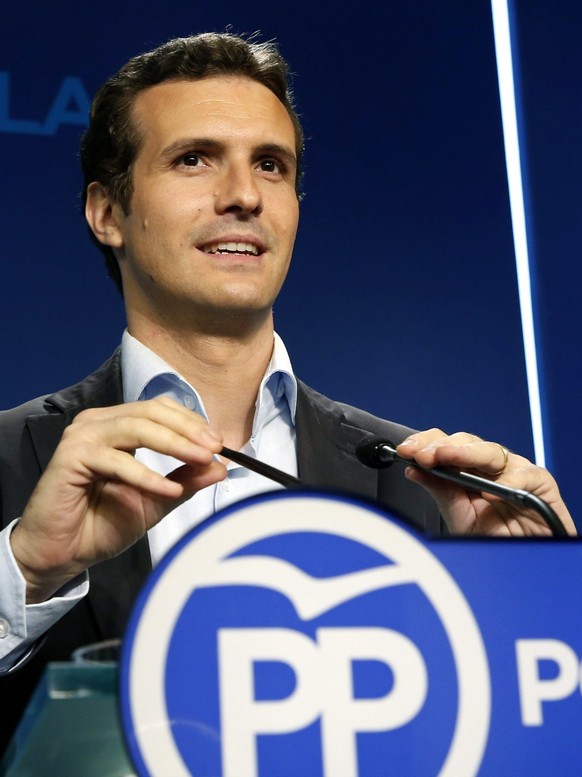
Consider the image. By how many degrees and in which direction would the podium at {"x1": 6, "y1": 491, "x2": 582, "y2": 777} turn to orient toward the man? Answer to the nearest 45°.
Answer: approximately 180°

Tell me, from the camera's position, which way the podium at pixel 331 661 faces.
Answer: facing the viewer

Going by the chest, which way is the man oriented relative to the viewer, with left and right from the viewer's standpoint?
facing the viewer and to the right of the viewer

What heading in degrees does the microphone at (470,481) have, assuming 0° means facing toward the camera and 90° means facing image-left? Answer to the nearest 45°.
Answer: approximately 90°

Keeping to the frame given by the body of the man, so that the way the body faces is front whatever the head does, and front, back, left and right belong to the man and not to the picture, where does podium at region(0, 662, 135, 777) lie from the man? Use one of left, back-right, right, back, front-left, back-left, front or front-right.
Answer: front-right

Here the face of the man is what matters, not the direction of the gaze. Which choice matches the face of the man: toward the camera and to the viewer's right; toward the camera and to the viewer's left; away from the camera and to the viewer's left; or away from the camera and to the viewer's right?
toward the camera and to the viewer's right
